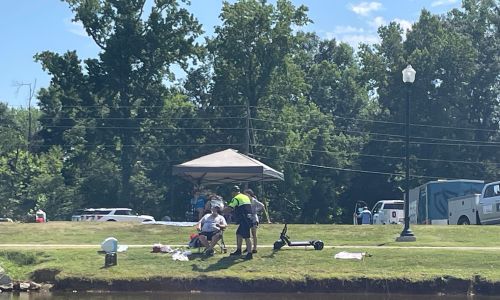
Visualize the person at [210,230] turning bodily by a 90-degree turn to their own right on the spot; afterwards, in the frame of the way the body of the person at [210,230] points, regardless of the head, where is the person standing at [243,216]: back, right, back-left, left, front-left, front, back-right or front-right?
back-left

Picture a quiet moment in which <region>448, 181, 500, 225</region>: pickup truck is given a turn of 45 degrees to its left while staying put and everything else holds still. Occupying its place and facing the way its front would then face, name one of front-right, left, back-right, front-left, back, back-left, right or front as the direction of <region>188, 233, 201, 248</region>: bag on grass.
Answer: back

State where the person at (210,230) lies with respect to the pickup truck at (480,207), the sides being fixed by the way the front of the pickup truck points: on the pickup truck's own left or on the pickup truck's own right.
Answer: on the pickup truck's own right

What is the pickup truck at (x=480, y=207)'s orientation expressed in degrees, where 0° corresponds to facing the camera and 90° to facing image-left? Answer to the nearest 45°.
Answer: approximately 270°

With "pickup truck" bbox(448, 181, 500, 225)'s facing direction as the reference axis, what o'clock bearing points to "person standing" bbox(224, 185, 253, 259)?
The person standing is roughly at 4 o'clock from the pickup truck.

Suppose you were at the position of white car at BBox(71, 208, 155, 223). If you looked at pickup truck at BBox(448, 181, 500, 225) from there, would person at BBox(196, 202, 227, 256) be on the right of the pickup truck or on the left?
right

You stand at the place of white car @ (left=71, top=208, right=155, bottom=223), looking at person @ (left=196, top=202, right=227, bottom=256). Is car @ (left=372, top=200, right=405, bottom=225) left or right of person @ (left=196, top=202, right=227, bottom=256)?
left

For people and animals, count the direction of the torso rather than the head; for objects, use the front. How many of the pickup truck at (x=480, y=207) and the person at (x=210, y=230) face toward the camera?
1

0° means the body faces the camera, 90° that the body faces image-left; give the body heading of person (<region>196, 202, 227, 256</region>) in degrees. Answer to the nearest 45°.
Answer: approximately 0°

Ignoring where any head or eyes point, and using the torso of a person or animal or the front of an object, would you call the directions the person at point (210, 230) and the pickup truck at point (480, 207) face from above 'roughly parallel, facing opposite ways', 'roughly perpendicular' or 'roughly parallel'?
roughly perpendicular

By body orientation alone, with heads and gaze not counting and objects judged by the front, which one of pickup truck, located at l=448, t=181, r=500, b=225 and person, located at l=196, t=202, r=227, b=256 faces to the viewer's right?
the pickup truck
